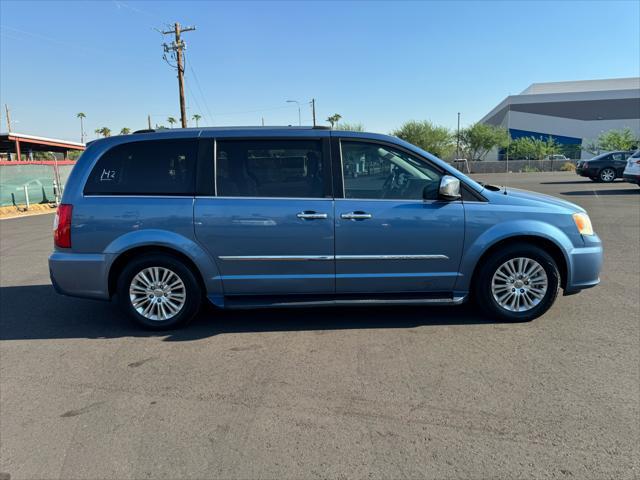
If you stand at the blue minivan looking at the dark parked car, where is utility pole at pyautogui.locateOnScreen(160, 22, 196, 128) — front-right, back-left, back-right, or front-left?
front-left

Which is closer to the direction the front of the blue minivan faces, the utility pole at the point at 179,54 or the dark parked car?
the dark parked car

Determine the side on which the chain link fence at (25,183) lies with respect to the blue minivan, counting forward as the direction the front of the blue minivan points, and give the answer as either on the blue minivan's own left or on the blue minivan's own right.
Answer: on the blue minivan's own left

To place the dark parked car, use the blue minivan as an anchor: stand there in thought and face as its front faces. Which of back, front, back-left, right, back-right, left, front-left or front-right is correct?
front-left

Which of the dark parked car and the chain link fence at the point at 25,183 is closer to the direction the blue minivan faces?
the dark parked car

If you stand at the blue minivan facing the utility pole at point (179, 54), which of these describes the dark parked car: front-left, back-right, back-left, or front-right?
front-right

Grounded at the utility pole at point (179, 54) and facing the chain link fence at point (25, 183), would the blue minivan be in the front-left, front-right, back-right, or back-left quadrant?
front-left

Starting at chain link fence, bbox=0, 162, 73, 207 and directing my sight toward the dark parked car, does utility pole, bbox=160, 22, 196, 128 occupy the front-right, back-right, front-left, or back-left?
front-left

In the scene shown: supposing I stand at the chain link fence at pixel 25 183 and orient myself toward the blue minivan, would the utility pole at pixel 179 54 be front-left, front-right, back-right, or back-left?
back-left

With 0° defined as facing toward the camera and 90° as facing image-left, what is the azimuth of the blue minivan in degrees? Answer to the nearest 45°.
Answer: approximately 270°

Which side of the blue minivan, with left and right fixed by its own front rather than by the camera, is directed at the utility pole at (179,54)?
left
